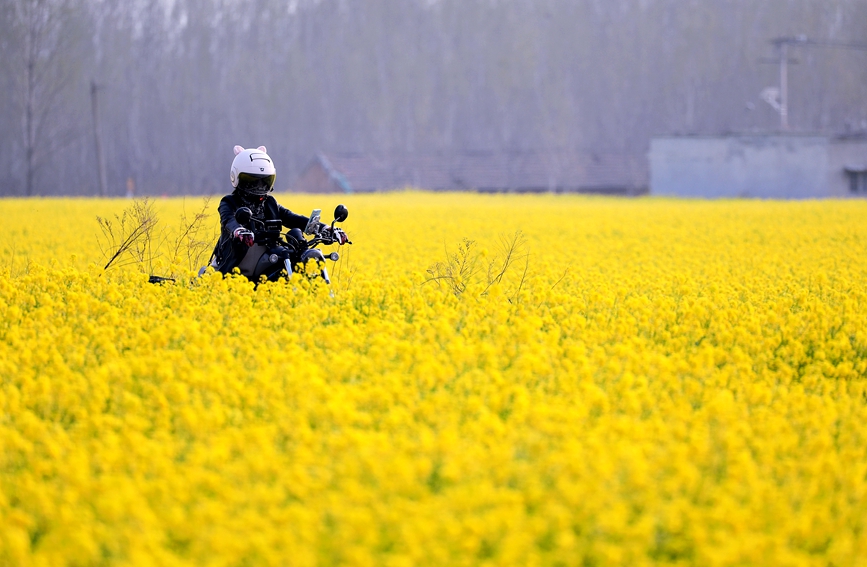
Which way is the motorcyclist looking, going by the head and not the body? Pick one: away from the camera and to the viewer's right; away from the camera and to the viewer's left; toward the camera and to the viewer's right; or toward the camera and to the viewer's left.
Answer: toward the camera and to the viewer's right

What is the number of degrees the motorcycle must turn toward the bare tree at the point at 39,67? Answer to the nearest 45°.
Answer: approximately 135° to its left

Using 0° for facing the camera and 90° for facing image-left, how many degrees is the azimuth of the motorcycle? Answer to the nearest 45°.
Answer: approximately 315°

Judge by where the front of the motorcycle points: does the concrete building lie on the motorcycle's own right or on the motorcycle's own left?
on the motorcycle's own left
